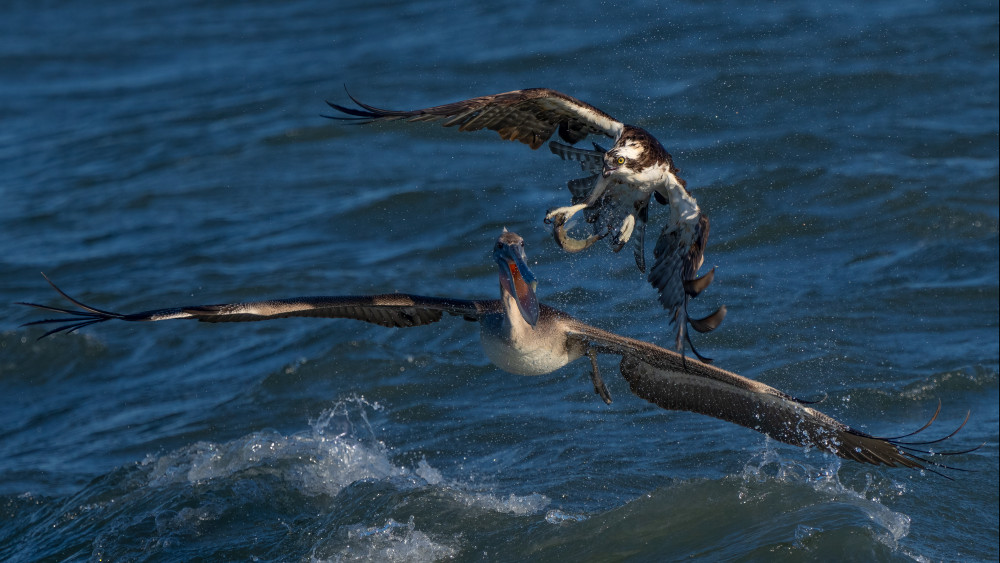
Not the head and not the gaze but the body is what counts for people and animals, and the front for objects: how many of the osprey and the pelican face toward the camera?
2

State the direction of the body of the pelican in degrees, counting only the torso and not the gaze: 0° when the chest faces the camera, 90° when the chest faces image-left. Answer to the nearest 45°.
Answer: approximately 0°

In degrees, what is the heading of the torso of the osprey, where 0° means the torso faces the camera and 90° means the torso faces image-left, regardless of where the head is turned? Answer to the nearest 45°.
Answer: approximately 0°
